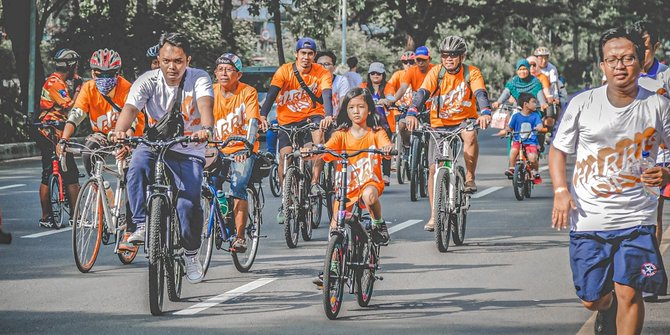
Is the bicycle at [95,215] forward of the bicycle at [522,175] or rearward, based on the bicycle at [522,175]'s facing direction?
forward

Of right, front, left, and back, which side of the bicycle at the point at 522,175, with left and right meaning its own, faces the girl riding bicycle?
front

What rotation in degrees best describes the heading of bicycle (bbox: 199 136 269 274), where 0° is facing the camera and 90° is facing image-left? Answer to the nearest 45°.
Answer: approximately 45°

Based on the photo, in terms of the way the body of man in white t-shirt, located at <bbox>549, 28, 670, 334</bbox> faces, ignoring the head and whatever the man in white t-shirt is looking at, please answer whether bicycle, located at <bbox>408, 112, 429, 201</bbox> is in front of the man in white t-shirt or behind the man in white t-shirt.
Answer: behind

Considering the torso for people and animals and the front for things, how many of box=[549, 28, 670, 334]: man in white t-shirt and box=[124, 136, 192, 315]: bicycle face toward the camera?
2

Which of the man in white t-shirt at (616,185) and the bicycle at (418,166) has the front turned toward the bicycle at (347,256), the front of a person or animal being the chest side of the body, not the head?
the bicycle at (418,166)

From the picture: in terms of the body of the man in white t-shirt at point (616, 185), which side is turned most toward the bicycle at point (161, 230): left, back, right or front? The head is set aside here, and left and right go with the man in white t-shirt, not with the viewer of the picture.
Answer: right

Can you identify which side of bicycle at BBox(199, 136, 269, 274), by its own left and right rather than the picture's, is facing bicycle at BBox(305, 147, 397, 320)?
left

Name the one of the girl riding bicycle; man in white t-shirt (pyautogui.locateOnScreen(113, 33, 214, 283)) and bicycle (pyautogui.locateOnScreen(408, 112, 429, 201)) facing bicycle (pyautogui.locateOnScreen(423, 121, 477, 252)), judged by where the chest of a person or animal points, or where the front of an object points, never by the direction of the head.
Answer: bicycle (pyautogui.locateOnScreen(408, 112, 429, 201))

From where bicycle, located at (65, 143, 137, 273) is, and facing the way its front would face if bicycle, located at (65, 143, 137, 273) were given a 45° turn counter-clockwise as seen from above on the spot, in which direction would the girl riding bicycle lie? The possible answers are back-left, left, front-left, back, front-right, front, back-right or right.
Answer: front-left

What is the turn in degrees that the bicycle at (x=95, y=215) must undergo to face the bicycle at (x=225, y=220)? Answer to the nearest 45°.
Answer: approximately 90° to its left
